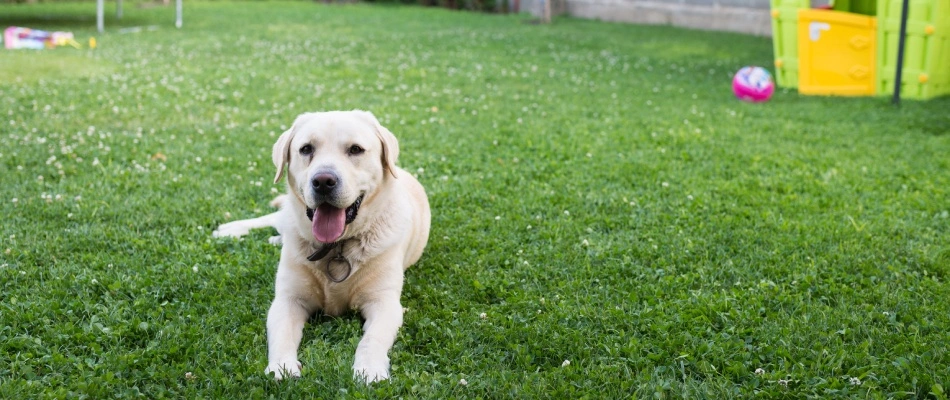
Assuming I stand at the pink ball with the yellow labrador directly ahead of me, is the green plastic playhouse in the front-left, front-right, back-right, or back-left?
back-left

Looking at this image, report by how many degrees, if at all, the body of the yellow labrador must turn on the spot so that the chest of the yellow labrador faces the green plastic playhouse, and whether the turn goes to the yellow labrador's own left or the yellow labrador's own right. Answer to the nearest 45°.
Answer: approximately 135° to the yellow labrador's own left

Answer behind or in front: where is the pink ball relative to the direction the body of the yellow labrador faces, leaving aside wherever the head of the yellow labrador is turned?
behind

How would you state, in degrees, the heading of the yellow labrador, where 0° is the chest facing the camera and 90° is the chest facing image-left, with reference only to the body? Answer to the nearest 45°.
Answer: approximately 0°
